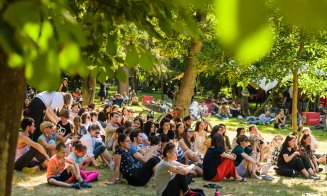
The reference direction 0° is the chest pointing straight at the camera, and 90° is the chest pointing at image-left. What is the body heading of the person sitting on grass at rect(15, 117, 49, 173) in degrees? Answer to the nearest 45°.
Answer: approximately 270°

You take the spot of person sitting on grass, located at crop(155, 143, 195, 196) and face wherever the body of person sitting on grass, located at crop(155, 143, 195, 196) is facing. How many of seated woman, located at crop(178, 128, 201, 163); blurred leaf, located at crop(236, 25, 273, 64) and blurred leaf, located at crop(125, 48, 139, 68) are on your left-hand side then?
1

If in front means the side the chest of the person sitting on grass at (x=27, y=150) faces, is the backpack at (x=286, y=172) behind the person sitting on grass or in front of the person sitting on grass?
in front
